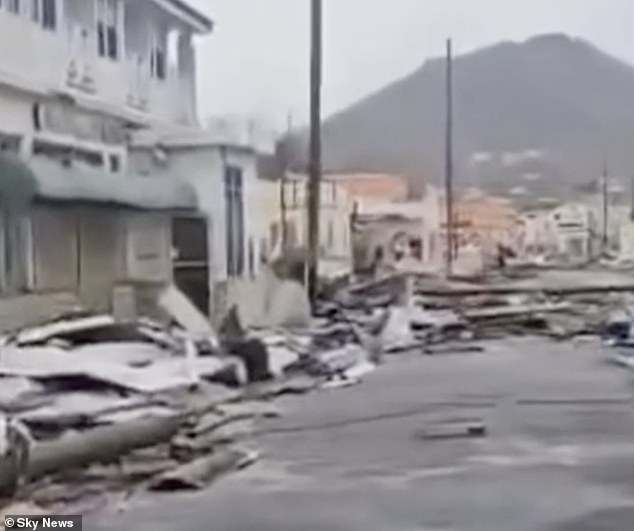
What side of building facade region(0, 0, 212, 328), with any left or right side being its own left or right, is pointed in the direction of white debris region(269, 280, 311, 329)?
left

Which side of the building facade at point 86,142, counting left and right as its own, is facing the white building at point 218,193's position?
left

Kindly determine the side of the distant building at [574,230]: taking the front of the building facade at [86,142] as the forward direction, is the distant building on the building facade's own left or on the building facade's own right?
on the building facade's own left

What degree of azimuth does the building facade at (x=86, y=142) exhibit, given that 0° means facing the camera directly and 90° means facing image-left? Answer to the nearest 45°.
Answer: approximately 315°

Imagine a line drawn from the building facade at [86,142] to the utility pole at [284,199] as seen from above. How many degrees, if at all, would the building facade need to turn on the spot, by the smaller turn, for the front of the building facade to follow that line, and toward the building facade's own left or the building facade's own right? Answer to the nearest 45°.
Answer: approximately 90° to the building facade's own left
